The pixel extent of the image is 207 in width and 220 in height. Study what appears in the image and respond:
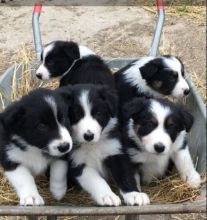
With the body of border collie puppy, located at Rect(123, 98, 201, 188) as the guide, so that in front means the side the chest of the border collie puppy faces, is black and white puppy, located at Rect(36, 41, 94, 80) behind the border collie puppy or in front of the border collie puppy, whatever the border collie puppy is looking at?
behind

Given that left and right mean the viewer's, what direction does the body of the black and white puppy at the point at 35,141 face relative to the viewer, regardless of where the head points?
facing the viewer and to the right of the viewer

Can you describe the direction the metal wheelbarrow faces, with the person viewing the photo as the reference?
facing the viewer

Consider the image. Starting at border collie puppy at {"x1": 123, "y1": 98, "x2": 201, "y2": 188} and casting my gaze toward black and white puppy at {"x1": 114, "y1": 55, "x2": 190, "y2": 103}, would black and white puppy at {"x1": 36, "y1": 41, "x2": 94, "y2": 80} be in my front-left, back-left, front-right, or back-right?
front-left

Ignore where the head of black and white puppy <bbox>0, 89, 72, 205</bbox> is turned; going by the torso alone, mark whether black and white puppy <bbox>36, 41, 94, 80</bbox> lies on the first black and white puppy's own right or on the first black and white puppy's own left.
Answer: on the first black and white puppy's own left

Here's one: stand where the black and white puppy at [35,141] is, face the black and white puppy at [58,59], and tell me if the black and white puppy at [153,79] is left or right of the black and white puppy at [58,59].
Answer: right

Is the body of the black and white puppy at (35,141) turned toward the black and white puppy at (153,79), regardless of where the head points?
no

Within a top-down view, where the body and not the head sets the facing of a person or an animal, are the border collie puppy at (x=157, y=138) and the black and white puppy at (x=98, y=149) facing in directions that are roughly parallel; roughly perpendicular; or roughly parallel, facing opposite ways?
roughly parallel

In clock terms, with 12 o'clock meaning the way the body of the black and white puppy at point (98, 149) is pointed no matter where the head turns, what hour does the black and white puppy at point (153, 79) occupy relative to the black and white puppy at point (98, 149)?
the black and white puppy at point (153, 79) is roughly at 7 o'clock from the black and white puppy at point (98, 149).

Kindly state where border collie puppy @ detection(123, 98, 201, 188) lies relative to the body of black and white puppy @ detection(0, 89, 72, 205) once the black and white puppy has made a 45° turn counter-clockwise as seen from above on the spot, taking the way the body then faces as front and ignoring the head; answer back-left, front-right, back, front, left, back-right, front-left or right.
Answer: front

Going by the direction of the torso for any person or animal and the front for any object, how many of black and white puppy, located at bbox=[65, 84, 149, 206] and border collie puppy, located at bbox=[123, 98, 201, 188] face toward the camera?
2

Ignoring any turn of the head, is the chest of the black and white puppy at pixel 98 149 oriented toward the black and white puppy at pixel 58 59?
no
